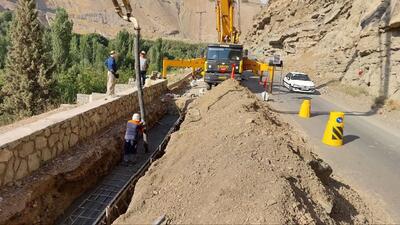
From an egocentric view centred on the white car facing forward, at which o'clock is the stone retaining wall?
The stone retaining wall is roughly at 2 o'clock from the white car.

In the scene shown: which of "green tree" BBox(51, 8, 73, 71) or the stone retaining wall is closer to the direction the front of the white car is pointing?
the stone retaining wall

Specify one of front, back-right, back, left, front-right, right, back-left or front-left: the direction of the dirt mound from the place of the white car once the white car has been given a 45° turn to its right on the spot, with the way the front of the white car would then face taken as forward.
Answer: front

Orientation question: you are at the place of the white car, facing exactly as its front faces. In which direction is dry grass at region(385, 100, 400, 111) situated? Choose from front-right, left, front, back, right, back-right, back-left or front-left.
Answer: front

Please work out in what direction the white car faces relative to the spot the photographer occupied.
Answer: facing the viewer and to the right of the viewer

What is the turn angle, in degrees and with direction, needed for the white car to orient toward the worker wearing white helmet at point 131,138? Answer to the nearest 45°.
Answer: approximately 45° to its right
